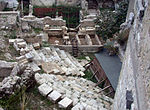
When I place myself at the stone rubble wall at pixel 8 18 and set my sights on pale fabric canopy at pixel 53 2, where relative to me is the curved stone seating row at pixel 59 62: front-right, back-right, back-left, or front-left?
back-right

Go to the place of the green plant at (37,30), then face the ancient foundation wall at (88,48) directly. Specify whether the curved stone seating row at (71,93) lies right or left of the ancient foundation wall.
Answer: right
